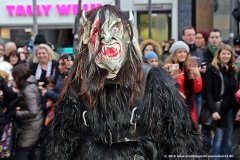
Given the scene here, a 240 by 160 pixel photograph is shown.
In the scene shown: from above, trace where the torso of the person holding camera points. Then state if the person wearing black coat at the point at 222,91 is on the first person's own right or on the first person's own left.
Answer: on the first person's own left

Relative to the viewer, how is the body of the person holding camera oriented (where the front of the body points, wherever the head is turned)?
toward the camera

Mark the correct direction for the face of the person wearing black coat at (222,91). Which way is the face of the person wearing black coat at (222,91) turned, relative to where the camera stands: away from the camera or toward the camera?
toward the camera

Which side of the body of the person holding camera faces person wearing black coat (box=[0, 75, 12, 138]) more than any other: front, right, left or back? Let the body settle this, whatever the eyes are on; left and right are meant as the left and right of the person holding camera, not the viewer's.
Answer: right
